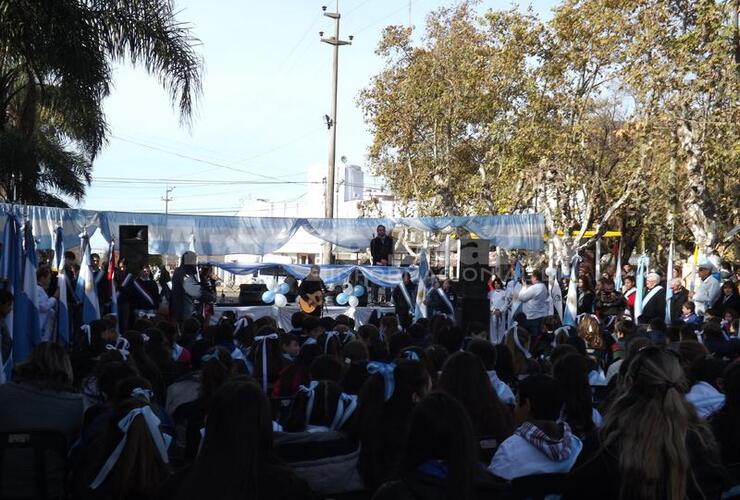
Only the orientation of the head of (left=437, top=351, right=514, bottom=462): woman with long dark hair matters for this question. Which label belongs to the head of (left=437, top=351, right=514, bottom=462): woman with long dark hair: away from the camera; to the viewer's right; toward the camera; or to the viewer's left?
away from the camera

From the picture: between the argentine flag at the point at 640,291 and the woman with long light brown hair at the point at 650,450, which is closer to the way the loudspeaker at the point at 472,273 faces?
the woman with long light brown hair

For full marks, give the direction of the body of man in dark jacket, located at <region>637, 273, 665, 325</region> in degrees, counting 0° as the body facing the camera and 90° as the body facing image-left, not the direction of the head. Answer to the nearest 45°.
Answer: approximately 45°

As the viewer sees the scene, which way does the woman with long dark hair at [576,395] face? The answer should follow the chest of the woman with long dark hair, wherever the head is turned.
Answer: away from the camera

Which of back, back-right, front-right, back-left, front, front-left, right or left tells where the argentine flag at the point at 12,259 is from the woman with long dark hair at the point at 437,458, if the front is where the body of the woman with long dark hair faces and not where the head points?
front-left

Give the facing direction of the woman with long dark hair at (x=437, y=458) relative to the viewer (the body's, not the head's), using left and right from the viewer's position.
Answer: facing away from the viewer

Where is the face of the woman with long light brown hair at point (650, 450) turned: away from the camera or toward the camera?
away from the camera

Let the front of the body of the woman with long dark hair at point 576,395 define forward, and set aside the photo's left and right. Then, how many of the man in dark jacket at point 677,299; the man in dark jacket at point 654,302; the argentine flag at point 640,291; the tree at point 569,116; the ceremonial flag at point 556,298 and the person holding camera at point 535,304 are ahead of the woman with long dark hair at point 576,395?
6

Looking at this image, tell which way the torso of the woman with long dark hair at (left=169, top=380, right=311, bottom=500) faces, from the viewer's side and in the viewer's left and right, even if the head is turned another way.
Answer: facing away from the viewer

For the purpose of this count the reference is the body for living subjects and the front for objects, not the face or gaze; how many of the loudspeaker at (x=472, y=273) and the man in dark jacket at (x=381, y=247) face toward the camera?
2

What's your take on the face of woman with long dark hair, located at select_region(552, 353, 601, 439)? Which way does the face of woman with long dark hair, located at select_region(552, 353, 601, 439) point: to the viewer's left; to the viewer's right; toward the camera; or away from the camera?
away from the camera

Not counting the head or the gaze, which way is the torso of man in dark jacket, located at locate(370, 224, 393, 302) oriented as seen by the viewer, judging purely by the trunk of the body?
toward the camera

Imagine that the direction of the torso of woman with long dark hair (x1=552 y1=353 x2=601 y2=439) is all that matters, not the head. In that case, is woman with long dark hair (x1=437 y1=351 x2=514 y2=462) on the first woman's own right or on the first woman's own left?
on the first woman's own left
